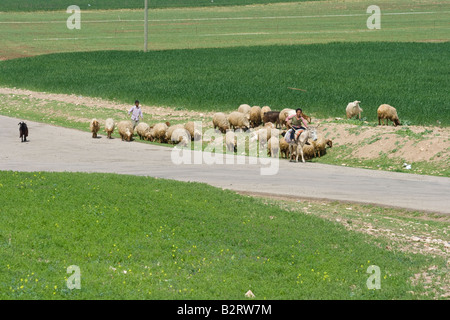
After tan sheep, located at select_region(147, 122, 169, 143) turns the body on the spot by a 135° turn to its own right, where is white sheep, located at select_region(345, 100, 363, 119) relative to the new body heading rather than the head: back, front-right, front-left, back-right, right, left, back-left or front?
front-right

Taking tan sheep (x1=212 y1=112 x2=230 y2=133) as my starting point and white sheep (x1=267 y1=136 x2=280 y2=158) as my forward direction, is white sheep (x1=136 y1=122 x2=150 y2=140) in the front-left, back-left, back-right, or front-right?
back-right

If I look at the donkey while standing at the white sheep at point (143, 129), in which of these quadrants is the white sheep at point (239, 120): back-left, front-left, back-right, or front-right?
front-left

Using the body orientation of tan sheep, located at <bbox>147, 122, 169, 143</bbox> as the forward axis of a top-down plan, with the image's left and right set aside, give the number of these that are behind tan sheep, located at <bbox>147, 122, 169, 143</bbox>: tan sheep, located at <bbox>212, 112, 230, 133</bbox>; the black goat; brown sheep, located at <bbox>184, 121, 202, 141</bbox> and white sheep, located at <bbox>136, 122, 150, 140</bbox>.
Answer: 2

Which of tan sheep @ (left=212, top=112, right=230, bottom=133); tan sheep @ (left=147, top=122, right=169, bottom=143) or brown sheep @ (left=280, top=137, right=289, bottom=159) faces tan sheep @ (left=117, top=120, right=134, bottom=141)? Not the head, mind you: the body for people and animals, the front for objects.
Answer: tan sheep @ (left=147, top=122, right=169, bottom=143)

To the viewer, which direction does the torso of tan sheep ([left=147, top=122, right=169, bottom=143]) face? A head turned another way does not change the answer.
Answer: to the viewer's left

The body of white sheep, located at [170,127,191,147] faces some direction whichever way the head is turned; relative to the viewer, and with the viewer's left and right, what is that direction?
facing the viewer and to the left of the viewer
